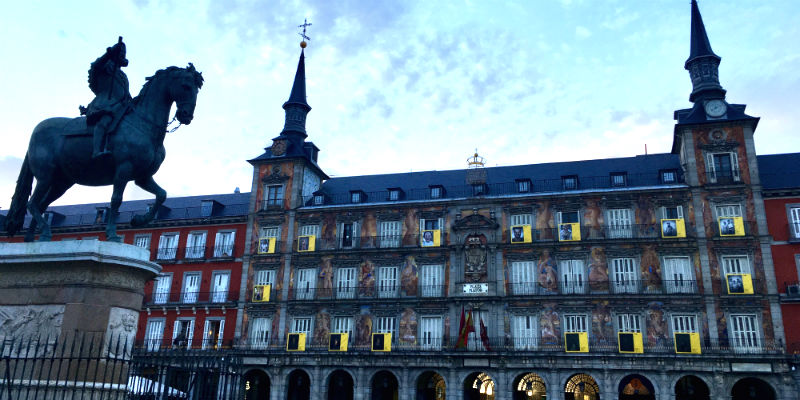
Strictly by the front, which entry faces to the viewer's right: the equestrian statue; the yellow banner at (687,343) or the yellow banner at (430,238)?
the equestrian statue

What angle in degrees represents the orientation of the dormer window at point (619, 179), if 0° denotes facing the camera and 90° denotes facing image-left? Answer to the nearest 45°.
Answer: approximately 0°

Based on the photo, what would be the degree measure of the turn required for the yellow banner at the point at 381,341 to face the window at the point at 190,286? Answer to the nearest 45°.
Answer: approximately 90° to its right

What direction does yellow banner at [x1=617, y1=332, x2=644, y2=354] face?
toward the camera

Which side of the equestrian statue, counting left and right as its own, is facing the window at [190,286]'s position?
left

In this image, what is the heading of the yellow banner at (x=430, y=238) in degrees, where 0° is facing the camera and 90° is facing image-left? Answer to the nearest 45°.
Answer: approximately 0°

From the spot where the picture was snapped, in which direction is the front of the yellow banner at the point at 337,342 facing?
facing the viewer

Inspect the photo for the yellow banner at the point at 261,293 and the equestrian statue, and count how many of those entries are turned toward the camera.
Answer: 1

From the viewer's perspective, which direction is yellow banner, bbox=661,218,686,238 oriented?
toward the camera

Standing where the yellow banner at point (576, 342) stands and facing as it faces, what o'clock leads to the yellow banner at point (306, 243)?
the yellow banner at point (306, 243) is roughly at 3 o'clock from the yellow banner at point (576, 342).

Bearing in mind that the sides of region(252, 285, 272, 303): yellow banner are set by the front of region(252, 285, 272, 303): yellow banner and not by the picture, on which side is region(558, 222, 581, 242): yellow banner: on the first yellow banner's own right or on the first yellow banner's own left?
on the first yellow banner's own left

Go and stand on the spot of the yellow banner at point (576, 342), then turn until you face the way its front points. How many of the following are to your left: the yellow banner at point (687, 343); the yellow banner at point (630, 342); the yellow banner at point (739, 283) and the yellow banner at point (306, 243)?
3

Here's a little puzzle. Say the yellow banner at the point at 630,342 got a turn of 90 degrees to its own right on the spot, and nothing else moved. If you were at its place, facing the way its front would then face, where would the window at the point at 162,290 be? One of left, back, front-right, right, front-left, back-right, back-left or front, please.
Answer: front

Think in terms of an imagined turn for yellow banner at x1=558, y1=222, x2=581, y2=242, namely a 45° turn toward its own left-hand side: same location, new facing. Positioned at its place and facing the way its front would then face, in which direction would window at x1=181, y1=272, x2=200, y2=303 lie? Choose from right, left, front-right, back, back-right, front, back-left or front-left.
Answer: back-right

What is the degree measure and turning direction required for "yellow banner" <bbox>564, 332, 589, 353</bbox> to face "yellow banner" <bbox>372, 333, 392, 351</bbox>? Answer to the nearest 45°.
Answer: approximately 90° to its right

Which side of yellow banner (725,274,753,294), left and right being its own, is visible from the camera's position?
front
